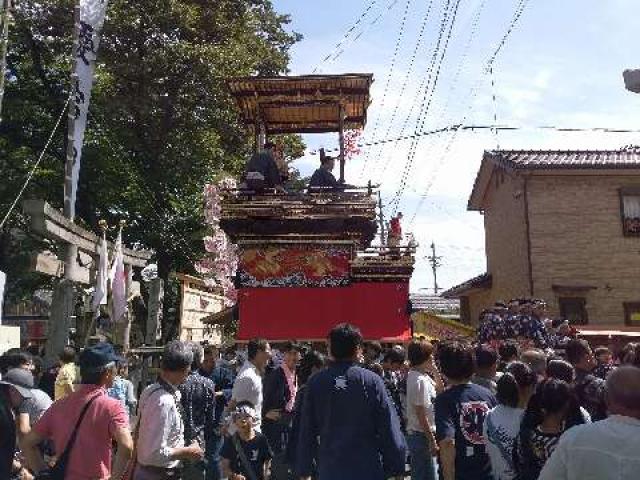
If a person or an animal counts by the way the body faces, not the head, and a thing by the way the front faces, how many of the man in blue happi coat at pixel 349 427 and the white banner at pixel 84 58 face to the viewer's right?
0

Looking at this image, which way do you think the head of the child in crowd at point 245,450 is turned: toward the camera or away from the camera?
toward the camera

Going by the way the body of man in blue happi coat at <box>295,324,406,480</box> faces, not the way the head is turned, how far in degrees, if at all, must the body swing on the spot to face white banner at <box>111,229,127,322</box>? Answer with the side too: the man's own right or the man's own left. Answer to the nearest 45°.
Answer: approximately 45° to the man's own left

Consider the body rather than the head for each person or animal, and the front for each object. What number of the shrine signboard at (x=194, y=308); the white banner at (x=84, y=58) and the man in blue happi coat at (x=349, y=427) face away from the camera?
1

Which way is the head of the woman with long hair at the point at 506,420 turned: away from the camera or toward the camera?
away from the camera

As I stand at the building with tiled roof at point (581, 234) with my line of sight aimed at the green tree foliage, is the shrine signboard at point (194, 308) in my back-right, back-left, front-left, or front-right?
front-left

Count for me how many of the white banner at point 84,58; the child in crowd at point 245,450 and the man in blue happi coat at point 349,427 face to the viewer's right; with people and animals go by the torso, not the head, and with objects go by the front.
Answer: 0

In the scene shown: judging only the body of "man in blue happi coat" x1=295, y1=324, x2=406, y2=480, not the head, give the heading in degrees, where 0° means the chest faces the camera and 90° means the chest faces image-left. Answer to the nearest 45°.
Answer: approximately 180°

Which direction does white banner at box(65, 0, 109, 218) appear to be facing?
toward the camera
